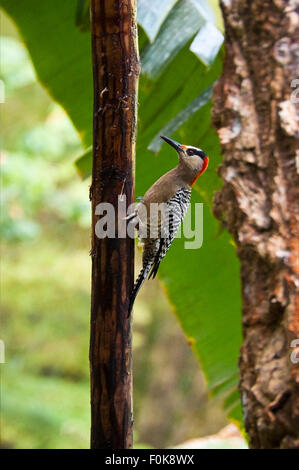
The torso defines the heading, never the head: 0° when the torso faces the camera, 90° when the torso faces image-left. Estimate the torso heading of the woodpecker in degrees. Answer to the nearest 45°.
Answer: approximately 90°
